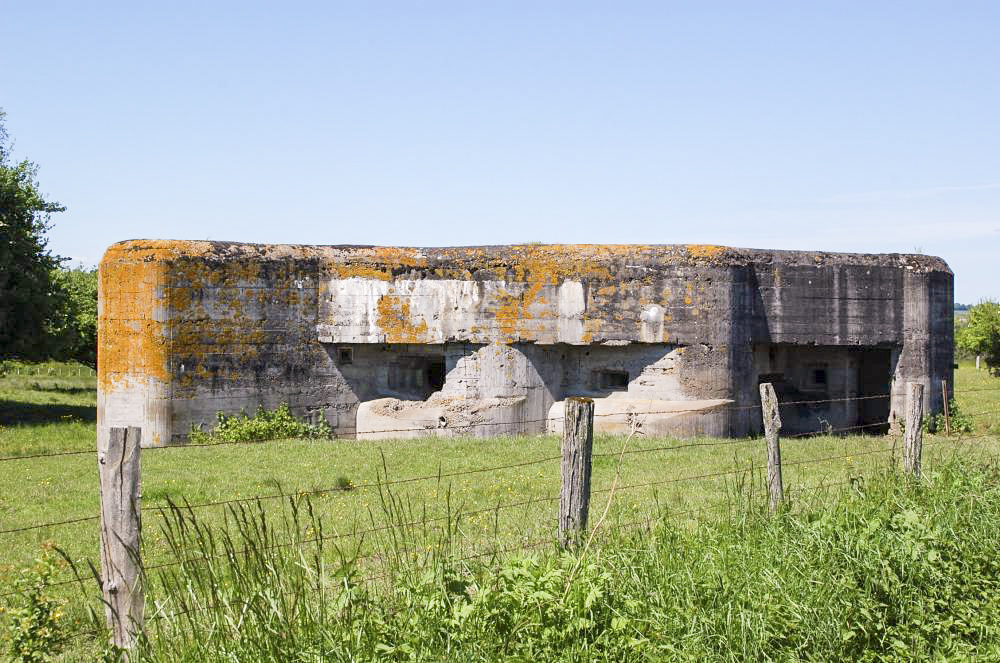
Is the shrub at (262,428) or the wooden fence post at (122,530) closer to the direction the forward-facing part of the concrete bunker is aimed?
the wooden fence post

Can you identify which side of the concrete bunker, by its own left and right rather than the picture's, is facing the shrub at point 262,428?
right

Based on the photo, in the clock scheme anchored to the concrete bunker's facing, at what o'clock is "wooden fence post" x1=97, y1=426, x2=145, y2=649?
The wooden fence post is roughly at 12 o'clock from the concrete bunker.

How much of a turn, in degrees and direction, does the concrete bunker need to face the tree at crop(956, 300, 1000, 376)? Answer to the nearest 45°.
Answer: approximately 135° to its left

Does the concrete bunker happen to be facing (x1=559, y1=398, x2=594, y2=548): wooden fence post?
yes

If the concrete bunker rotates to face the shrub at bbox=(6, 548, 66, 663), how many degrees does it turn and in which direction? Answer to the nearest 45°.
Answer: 0° — it already faces it

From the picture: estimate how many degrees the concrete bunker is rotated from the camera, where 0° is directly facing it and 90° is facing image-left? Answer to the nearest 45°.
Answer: approximately 0°

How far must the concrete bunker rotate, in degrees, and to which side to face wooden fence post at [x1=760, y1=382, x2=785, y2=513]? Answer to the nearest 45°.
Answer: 0° — it already faces it

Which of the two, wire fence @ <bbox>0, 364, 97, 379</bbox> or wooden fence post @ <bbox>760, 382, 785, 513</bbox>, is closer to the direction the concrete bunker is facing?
the wooden fence post
